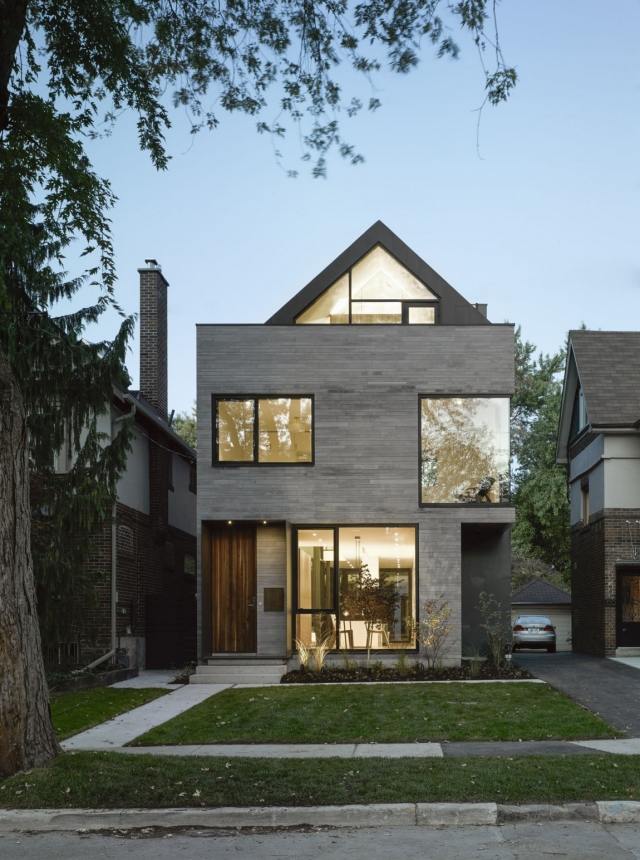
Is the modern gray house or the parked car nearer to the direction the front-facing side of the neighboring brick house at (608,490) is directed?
the modern gray house

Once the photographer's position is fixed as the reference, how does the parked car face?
facing away from the viewer

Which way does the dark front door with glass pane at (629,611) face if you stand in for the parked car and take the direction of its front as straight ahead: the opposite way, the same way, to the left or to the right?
the opposite way

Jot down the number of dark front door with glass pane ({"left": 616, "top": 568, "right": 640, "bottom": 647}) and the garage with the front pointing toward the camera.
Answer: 2

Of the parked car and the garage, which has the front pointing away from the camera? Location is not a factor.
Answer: the parked car

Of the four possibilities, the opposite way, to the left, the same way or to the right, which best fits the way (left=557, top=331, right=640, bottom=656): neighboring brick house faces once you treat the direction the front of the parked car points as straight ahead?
the opposite way

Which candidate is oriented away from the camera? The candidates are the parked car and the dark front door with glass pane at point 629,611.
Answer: the parked car

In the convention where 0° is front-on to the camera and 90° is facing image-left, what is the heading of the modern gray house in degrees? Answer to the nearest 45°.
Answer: approximately 0°

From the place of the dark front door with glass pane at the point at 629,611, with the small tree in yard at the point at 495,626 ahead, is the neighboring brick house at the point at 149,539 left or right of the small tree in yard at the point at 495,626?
right

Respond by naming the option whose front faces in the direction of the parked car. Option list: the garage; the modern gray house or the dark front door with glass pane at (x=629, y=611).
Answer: the garage
